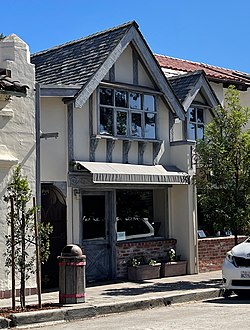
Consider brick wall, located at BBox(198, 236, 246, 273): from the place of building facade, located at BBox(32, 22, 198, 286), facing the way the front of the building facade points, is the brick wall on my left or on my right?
on my left

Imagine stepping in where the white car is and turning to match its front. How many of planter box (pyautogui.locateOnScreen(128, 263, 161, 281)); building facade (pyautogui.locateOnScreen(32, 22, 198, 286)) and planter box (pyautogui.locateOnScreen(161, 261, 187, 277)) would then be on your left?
0

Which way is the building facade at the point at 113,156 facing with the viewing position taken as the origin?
facing the viewer and to the right of the viewer

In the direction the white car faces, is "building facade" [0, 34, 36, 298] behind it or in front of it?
in front

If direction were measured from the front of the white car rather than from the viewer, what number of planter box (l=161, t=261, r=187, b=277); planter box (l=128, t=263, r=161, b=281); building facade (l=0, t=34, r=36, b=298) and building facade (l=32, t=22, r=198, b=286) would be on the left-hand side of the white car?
0

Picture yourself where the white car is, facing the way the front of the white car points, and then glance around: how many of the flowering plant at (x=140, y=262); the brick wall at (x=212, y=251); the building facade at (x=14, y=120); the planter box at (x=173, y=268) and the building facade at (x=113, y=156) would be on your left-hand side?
0

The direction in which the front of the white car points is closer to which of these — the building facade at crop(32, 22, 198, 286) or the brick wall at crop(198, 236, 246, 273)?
the building facade

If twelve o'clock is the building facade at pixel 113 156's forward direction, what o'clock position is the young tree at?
The young tree is roughly at 2 o'clock from the building facade.

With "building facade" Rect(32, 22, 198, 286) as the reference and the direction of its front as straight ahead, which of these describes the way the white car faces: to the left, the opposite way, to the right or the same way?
to the right

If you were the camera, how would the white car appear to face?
facing the viewer and to the left of the viewer

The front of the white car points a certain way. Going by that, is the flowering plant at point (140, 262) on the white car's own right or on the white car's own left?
on the white car's own right
